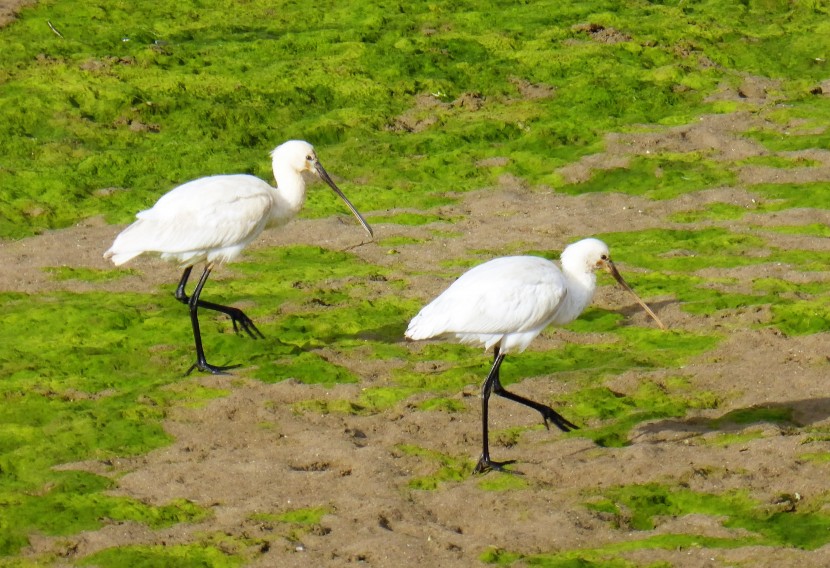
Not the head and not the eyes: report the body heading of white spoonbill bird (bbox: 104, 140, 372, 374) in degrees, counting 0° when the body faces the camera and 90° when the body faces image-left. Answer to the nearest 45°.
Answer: approximately 270°
